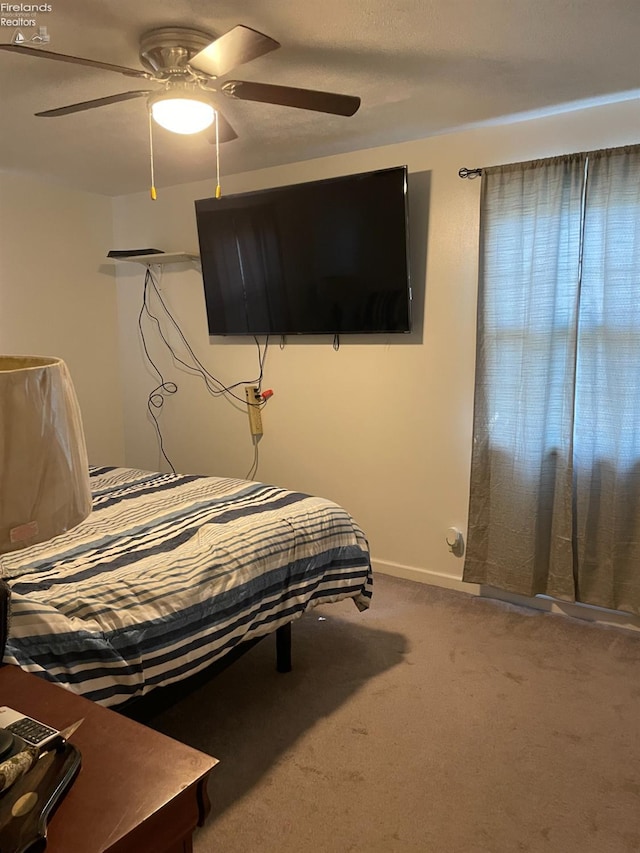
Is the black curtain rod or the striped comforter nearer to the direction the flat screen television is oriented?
the striped comforter

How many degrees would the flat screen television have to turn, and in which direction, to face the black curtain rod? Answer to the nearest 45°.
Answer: approximately 90° to its left

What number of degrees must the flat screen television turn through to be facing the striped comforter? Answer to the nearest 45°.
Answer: approximately 45° to its left

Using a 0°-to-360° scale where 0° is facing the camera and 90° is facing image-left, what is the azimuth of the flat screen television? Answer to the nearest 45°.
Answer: approximately 45°

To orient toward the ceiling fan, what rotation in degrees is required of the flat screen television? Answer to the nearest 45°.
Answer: approximately 45° to its left

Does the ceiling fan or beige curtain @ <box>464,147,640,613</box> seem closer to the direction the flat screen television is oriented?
the ceiling fan

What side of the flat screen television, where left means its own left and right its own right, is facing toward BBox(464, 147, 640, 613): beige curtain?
left

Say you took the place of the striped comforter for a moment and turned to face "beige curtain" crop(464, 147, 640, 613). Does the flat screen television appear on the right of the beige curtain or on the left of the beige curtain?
left
